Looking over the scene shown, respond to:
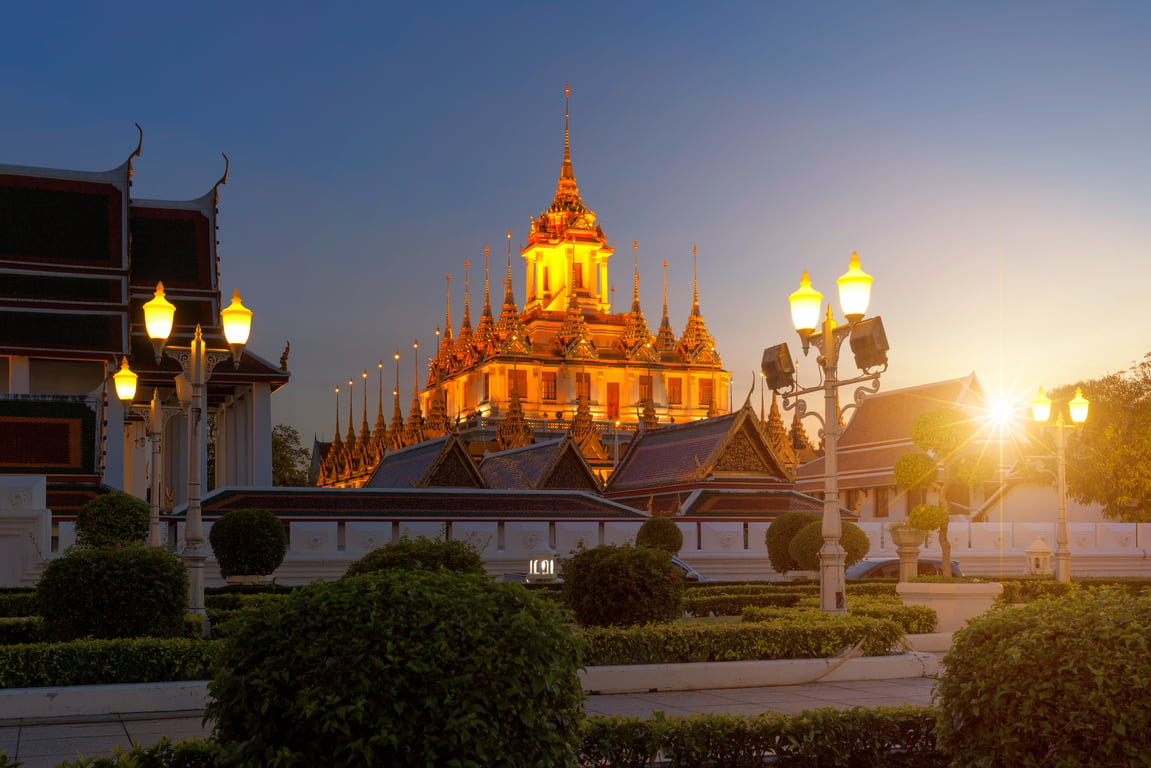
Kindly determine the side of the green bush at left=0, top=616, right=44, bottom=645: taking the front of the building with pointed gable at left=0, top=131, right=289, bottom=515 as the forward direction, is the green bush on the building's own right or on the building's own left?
on the building's own right

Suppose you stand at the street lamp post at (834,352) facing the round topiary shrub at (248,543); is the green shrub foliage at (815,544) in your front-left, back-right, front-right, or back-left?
front-right
